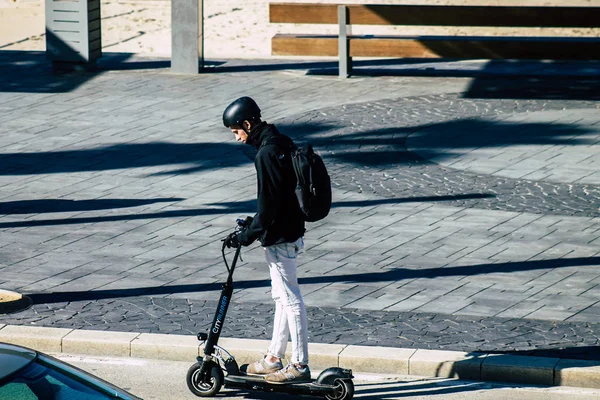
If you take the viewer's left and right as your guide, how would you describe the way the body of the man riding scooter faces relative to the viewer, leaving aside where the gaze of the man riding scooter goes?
facing to the left of the viewer

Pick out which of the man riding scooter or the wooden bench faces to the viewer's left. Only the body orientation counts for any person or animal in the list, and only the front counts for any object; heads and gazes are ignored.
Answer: the man riding scooter

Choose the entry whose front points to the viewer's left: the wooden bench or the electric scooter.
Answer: the electric scooter

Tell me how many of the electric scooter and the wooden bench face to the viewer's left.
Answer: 1

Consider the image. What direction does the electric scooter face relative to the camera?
to the viewer's left

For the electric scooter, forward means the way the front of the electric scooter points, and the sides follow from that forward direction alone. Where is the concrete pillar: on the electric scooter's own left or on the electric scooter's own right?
on the electric scooter's own right

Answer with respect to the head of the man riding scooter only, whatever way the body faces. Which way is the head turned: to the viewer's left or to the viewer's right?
to the viewer's left

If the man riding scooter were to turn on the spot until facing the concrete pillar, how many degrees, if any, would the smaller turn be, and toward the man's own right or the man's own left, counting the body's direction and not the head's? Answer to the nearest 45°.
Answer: approximately 90° to the man's own right

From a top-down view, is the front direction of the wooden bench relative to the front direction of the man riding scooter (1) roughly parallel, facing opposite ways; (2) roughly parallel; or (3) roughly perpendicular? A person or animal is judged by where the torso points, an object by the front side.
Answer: roughly perpendicular
